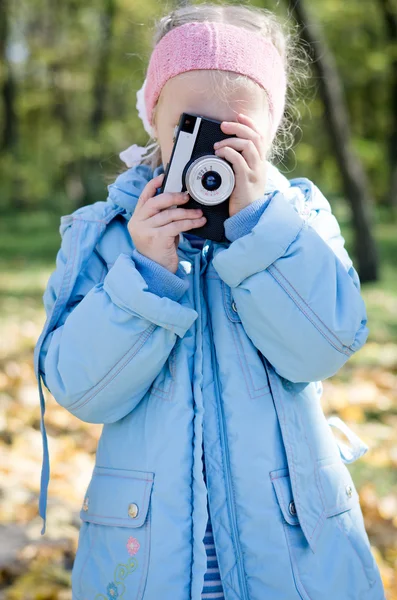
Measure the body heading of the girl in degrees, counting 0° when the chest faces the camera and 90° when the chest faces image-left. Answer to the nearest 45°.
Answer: approximately 0°

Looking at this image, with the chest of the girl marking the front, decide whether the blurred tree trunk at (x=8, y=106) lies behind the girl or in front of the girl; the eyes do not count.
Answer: behind

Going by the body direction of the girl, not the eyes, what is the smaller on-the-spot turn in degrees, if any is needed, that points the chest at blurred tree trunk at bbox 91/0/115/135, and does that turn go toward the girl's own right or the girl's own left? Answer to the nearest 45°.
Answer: approximately 180°

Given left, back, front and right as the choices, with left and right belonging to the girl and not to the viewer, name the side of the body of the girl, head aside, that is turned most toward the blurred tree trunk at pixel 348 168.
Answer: back

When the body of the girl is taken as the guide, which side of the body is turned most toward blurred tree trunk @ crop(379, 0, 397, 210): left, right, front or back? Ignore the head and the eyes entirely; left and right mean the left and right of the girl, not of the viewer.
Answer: back
